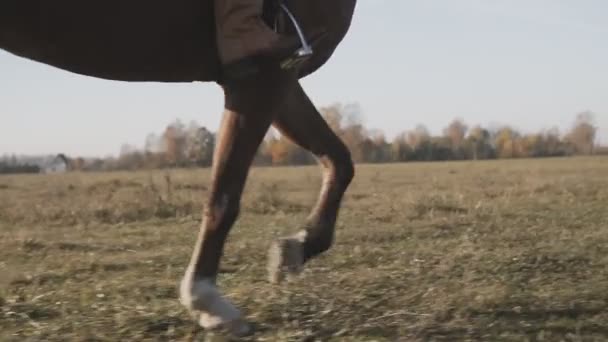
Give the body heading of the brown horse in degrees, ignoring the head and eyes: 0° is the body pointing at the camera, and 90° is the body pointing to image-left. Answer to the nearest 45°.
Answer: approximately 270°

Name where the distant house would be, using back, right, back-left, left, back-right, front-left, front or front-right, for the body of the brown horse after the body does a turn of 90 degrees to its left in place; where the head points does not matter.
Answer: front
